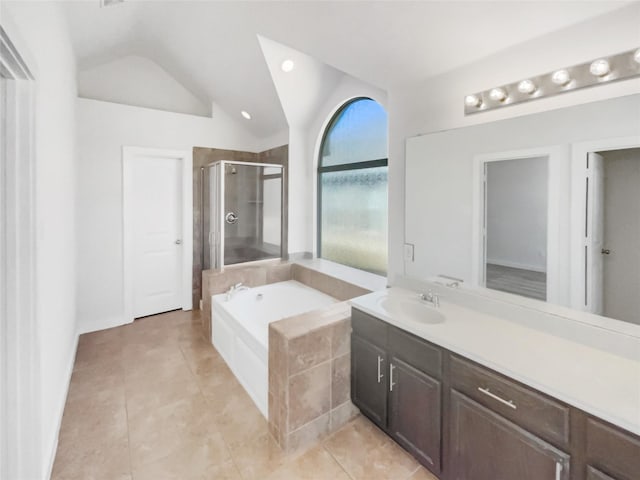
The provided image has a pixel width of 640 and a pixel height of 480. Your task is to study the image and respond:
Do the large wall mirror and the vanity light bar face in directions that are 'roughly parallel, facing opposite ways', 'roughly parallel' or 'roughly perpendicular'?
roughly parallel

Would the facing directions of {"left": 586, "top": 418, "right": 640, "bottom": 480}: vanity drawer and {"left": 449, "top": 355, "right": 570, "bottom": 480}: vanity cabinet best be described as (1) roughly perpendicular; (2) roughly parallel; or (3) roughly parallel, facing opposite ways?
roughly parallel

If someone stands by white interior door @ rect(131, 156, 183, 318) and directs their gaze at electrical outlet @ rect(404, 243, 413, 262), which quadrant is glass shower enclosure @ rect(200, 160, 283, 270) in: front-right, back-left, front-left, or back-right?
front-left

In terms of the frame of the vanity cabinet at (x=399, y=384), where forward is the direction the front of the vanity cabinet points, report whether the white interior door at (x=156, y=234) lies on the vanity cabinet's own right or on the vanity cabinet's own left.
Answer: on the vanity cabinet's own right

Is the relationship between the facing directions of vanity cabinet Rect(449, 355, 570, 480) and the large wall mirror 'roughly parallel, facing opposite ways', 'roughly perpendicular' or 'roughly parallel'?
roughly parallel

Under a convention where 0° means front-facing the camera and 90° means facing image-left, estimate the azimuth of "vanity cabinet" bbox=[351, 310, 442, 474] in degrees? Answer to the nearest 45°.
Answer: approximately 45°

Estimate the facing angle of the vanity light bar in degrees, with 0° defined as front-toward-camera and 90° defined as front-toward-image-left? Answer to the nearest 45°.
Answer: approximately 45°

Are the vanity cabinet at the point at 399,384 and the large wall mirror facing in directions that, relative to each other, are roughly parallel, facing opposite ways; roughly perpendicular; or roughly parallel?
roughly parallel

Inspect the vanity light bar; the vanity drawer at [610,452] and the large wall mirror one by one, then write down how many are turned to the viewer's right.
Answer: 0

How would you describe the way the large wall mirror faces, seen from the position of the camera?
facing the viewer and to the left of the viewer

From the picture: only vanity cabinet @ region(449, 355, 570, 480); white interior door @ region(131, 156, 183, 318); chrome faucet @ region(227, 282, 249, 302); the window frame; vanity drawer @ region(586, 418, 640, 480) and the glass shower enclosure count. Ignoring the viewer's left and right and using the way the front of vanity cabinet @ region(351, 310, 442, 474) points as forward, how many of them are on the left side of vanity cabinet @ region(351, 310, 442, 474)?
2

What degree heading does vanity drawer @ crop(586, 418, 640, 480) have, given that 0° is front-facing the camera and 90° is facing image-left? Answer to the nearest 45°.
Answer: approximately 45°

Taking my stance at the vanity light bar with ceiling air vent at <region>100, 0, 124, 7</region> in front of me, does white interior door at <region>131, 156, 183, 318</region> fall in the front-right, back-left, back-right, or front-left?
front-right

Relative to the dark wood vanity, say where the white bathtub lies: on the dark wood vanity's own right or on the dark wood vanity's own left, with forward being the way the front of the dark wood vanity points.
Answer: on the dark wood vanity's own right

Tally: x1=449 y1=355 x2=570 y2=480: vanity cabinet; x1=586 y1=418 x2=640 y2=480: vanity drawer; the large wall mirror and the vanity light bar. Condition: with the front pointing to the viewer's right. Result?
0

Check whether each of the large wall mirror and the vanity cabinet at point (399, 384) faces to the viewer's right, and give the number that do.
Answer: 0

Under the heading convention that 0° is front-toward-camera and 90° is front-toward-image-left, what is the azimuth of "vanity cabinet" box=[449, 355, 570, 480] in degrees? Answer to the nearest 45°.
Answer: approximately 45°

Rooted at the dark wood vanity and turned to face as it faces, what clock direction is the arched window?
The arched window is roughly at 3 o'clock from the dark wood vanity.

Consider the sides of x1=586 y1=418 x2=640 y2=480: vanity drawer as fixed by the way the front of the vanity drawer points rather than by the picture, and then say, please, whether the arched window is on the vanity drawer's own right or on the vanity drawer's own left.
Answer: on the vanity drawer's own right
